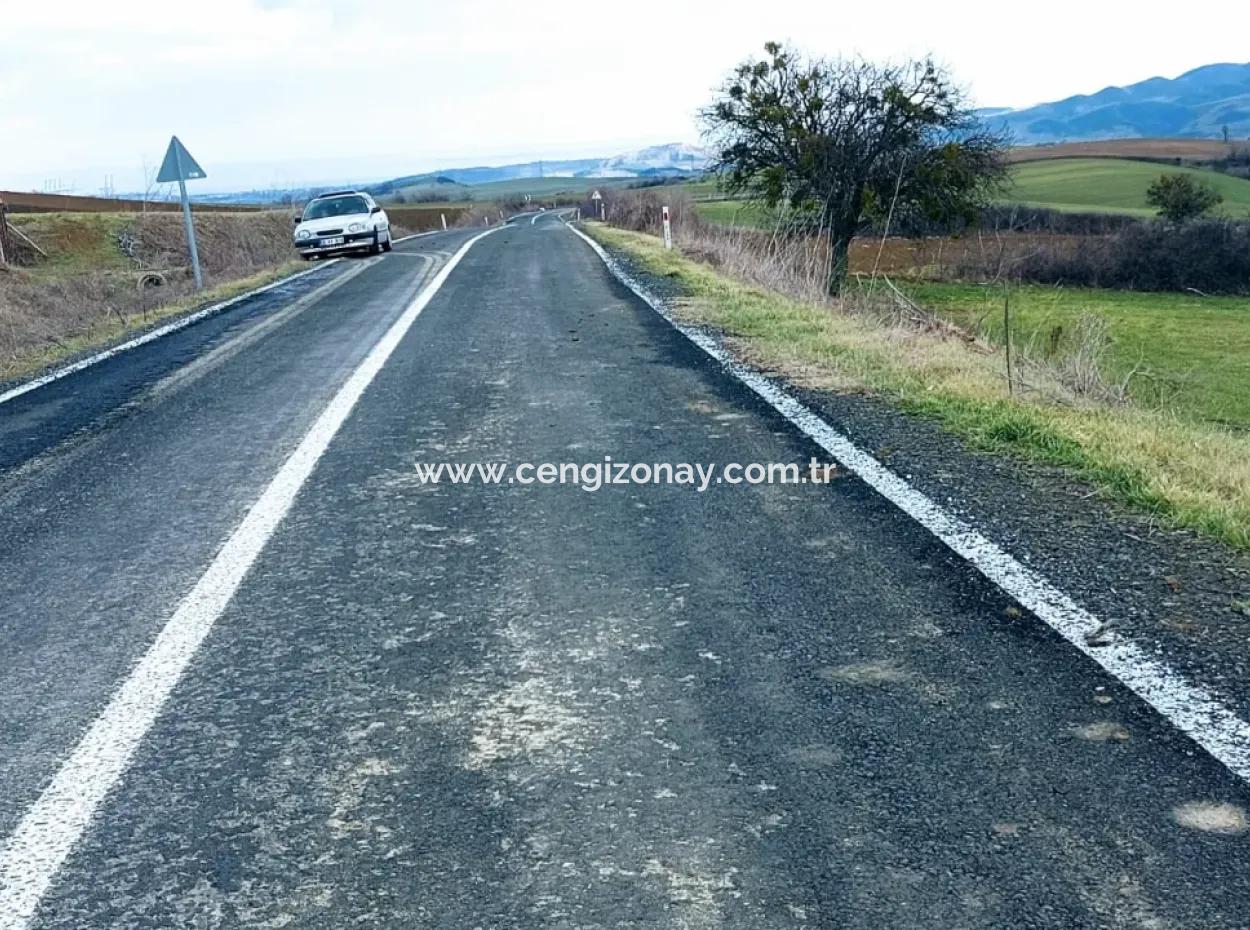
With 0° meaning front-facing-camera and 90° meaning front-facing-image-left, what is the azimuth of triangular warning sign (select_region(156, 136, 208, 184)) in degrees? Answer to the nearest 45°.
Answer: approximately 180°

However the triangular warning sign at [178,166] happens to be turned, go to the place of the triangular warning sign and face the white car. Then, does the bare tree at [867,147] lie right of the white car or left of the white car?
right

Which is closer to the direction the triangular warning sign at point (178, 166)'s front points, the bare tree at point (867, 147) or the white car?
the white car

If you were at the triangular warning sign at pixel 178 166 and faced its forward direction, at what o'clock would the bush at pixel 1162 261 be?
The bush is roughly at 2 o'clock from the triangular warning sign.

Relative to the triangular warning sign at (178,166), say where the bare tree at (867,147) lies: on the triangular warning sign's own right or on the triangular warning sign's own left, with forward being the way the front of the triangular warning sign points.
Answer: on the triangular warning sign's own right

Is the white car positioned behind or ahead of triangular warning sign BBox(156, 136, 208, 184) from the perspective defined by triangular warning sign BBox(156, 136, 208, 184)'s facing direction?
ahead

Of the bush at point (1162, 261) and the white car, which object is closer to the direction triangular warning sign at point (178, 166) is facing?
the white car
